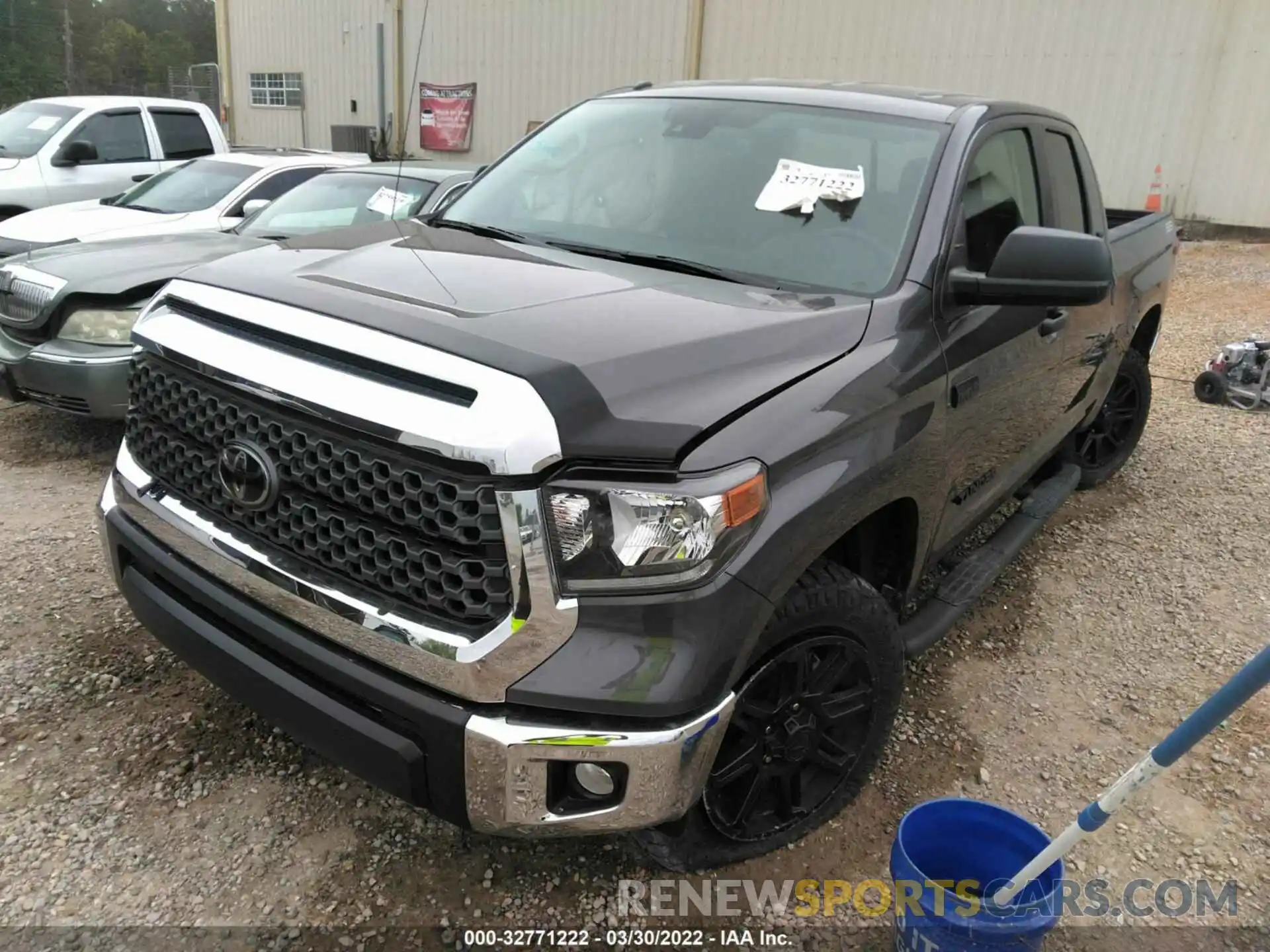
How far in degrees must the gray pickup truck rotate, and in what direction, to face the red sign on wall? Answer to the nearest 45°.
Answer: approximately 135° to its right

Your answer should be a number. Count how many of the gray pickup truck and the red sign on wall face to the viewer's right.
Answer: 0

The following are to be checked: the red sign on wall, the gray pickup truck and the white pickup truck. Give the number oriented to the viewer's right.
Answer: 0

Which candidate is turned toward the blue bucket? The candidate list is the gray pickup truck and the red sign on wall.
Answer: the red sign on wall

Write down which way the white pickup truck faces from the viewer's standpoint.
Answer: facing the viewer and to the left of the viewer

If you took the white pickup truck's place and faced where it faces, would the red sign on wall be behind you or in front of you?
behind

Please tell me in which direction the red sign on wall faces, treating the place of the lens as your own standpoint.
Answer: facing the viewer

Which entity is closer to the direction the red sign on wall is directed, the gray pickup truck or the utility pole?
the gray pickup truck

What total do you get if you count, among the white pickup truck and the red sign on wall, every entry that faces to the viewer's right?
0

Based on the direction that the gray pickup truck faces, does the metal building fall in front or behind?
behind

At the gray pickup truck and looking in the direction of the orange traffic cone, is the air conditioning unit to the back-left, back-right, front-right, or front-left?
front-left

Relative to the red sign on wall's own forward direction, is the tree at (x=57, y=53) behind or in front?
behind

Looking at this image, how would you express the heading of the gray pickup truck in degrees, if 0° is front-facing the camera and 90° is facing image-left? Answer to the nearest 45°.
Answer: approximately 45°
